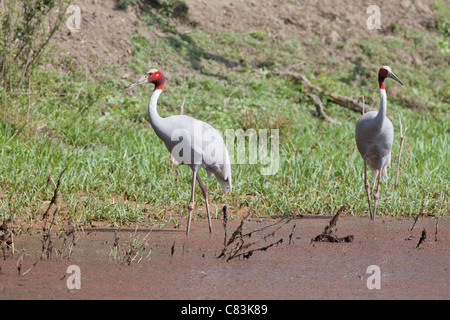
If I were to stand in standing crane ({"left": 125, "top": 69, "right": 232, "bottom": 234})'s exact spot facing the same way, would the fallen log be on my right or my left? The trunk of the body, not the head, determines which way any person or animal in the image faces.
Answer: on my right

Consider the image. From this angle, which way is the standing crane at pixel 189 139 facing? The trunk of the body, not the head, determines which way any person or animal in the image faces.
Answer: to the viewer's left
